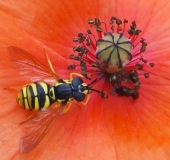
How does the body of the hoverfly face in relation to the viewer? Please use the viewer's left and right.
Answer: facing to the right of the viewer
